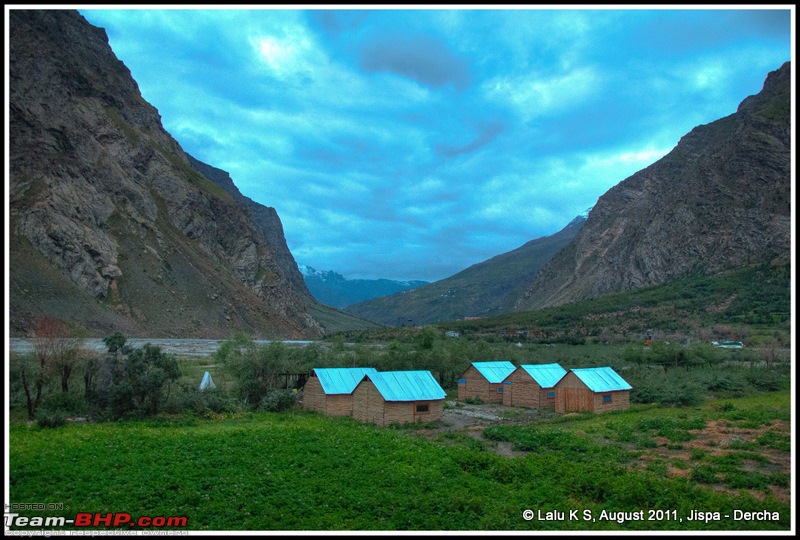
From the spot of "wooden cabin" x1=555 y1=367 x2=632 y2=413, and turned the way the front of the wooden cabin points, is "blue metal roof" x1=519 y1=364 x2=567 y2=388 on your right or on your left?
on your right

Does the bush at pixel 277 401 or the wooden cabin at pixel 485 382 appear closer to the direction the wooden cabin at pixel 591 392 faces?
the bush

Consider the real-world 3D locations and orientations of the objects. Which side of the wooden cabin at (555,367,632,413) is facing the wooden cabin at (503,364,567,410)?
right

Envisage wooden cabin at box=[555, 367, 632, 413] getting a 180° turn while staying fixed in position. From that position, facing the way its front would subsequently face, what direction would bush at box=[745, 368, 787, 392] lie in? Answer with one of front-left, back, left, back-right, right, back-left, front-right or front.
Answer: front

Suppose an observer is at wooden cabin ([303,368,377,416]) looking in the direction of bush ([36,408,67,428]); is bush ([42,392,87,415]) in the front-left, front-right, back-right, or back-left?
front-right

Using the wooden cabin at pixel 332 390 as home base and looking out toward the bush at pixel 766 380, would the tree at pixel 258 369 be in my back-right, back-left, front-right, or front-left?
back-left
